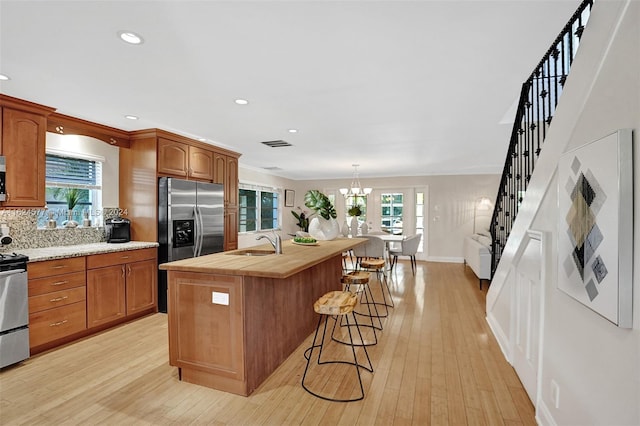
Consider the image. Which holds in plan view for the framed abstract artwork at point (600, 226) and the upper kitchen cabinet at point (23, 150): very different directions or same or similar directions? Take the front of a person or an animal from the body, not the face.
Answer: very different directions

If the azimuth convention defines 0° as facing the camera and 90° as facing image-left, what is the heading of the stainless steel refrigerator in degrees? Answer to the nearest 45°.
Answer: approximately 315°

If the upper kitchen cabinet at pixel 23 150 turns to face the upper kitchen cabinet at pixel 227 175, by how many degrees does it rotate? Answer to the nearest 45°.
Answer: approximately 45° to its left

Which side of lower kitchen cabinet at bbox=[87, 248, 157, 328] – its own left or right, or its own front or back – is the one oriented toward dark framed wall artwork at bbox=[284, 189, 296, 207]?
left

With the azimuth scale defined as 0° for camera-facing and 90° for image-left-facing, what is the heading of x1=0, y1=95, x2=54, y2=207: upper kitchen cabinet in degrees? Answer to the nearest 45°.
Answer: approximately 315°

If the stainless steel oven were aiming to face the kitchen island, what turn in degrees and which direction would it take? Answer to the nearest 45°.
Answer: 0° — it already faces it

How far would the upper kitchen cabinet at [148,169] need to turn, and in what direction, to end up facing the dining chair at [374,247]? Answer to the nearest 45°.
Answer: approximately 45° to its left

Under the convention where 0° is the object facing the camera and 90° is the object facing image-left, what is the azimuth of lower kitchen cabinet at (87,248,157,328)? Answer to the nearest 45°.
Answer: approximately 315°
